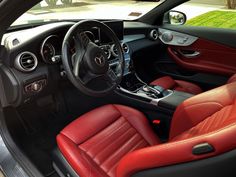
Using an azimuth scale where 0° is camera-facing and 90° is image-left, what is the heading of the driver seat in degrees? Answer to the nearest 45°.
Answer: approximately 135°

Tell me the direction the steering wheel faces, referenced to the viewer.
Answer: facing the viewer and to the right of the viewer

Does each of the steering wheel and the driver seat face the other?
yes

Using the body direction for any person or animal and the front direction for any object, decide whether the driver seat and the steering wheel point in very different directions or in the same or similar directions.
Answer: very different directions

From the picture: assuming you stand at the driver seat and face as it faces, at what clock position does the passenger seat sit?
The passenger seat is roughly at 2 o'clock from the driver seat.

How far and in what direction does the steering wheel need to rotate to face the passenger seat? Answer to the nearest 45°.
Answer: approximately 90° to its left
